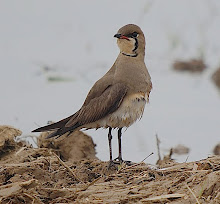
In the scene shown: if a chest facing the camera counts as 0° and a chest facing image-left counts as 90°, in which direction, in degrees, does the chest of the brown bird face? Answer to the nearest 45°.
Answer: approximately 270°

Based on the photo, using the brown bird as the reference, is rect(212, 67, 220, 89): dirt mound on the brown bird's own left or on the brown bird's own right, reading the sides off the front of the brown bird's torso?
on the brown bird's own left
